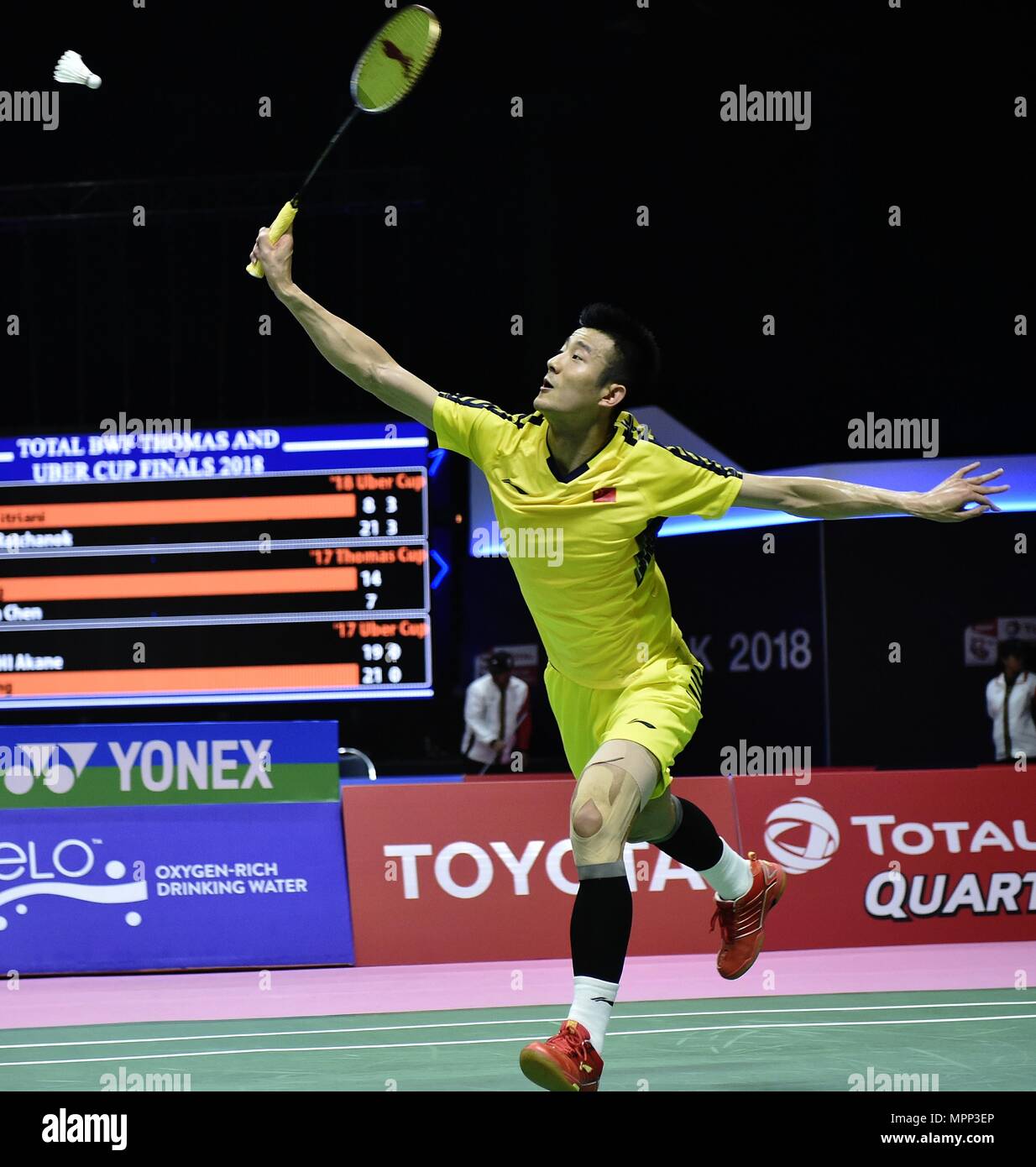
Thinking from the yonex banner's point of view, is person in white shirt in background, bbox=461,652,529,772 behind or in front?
behind

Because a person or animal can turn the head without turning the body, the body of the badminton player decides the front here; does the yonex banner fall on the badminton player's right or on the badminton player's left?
on the badminton player's right

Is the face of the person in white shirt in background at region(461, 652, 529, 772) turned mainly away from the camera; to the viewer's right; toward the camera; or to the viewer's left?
toward the camera

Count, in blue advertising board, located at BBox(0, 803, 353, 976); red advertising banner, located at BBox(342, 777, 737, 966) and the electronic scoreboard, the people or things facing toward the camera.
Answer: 3

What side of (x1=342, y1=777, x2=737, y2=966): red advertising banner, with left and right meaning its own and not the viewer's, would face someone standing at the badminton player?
front

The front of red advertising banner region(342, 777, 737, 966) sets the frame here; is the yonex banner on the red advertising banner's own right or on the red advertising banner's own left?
on the red advertising banner's own right

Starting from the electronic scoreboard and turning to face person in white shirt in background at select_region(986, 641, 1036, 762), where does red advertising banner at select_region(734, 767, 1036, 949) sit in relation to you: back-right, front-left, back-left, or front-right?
front-right

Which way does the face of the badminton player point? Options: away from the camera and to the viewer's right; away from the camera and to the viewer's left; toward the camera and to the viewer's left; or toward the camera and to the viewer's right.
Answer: toward the camera and to the viewer's left

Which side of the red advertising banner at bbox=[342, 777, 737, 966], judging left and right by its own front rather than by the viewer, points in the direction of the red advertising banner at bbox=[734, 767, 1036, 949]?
left

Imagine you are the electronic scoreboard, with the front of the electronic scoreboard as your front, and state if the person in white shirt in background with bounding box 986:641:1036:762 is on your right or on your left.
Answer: on your left

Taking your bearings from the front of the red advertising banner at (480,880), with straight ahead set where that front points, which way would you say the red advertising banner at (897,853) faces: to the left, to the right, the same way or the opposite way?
the same way

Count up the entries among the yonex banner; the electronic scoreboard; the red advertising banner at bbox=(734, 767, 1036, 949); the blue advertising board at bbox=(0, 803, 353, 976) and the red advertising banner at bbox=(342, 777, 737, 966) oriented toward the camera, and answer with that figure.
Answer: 5

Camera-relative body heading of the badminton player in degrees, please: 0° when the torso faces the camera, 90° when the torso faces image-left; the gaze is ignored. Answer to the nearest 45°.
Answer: approximately 45°

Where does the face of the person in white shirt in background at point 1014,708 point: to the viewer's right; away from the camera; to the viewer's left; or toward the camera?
toward the camera

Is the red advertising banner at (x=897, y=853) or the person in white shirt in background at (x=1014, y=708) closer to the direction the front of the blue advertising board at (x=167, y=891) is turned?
the red advertising banner

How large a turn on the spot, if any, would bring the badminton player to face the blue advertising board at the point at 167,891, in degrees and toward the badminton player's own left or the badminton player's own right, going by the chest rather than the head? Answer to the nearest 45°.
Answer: approximately 90° to the badminton player's own right

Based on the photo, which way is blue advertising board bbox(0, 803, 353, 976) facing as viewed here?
toward the camera

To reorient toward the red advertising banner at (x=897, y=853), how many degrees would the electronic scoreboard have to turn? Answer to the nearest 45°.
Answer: approximately 45° to its left

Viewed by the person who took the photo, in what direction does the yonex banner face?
facing the viewer
